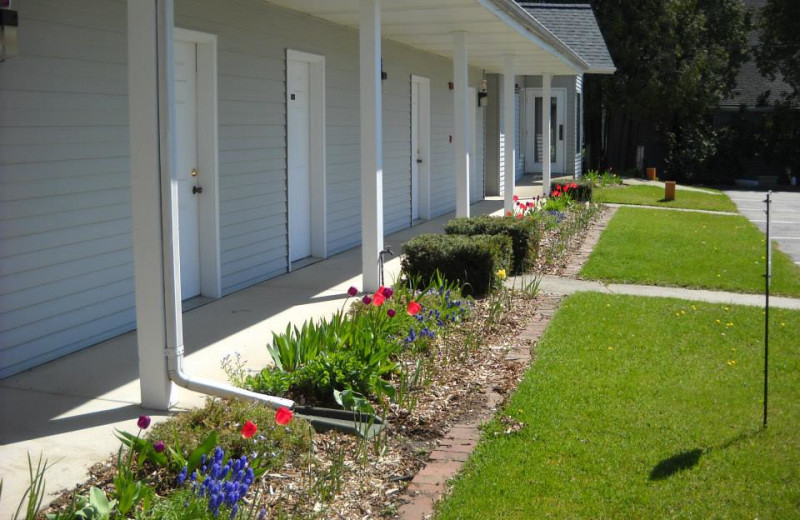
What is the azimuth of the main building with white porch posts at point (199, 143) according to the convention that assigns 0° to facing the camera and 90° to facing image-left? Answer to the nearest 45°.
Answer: approximately 315°

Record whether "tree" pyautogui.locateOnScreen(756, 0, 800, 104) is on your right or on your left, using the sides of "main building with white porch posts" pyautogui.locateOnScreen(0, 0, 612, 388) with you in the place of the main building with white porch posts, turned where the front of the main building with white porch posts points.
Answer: on your left

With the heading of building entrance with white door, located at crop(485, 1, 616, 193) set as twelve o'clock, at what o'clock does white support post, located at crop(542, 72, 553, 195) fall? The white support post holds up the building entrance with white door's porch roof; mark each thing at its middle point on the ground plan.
The white support post is roughly at 12 o'clock from the building entrance with white door.
